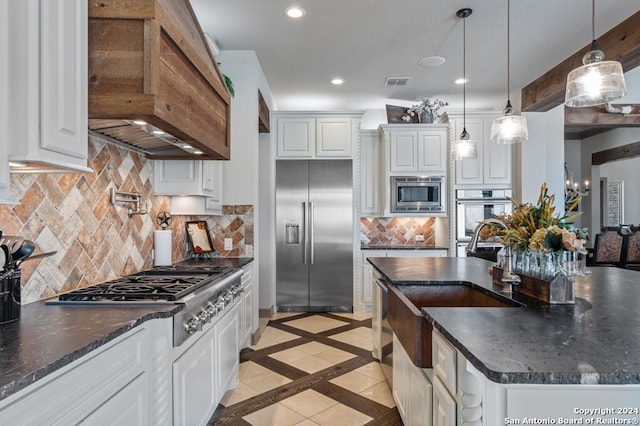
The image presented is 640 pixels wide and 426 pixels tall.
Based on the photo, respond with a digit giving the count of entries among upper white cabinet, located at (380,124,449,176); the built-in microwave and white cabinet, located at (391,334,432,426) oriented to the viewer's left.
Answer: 1

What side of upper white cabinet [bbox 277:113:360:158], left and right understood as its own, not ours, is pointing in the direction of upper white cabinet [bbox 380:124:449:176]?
left

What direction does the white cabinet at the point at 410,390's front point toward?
to the viewer's left

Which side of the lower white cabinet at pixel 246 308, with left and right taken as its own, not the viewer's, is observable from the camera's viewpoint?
right

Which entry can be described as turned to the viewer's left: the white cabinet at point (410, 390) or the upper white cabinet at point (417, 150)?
the white cabinet

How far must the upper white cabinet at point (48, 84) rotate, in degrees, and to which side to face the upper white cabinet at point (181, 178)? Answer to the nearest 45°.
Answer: approximately 90° to its left

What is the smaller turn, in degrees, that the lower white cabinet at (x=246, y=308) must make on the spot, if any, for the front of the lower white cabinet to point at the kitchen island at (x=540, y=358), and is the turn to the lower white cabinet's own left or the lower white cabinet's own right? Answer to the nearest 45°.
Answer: approximately 90° to the lower white cabinet's own right
